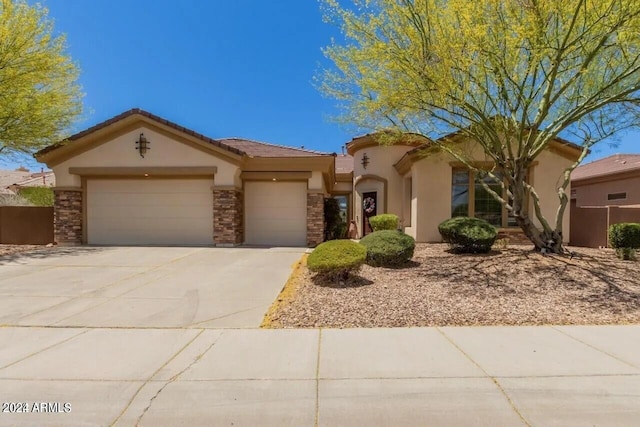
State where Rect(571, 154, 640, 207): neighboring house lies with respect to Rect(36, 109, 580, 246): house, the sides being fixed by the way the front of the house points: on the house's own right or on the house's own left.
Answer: on the house's own left

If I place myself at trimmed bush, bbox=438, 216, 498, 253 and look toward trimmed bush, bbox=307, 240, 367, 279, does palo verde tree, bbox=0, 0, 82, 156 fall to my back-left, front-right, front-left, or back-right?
front-right

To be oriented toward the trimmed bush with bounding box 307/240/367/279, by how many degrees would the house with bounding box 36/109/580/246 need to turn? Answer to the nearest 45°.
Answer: approximately 45° to its left

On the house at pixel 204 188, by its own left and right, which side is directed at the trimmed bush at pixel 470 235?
left

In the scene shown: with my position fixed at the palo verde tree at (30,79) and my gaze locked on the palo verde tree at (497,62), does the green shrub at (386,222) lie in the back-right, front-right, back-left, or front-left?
front-left

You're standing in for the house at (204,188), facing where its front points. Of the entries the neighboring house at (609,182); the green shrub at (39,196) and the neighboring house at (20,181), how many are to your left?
1

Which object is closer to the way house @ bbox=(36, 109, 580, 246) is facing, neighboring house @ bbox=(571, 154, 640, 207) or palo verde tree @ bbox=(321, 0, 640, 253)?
the palo verde tree

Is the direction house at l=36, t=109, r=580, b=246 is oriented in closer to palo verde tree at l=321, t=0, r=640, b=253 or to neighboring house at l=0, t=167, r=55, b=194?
the palo verde tree

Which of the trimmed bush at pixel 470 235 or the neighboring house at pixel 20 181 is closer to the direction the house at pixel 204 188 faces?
the trimmed bush

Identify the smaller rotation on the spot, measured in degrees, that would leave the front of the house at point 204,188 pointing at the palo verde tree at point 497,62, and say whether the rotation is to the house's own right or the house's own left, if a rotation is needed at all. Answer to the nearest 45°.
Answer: approximately 45° to the house's own left

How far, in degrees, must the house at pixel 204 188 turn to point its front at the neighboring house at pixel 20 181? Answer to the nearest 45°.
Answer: approximately 135° to its right

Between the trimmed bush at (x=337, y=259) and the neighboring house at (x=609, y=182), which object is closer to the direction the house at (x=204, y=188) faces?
the trimmed bush

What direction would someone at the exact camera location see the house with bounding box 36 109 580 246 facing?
facing the viewer

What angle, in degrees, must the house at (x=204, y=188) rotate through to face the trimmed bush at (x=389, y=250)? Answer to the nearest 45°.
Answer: approximately 45° to its left
